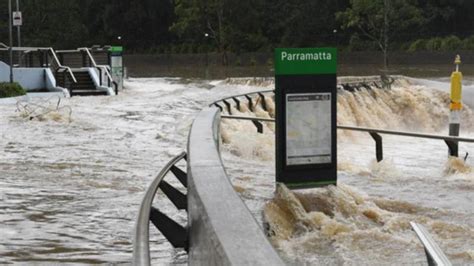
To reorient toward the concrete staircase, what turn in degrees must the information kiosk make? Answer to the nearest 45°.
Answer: approximately 180°

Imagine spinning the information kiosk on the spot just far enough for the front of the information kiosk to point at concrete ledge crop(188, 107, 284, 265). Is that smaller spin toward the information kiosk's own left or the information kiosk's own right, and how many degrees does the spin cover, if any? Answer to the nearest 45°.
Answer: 0° — it already faces it

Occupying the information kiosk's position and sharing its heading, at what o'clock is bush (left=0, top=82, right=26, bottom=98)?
The bush is roughly at 5 o'clock from the information kiosk.

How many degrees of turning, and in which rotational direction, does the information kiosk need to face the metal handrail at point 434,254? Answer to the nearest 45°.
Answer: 0° — it already faces it

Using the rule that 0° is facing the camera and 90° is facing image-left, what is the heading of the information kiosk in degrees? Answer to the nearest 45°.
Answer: approximately 0°
